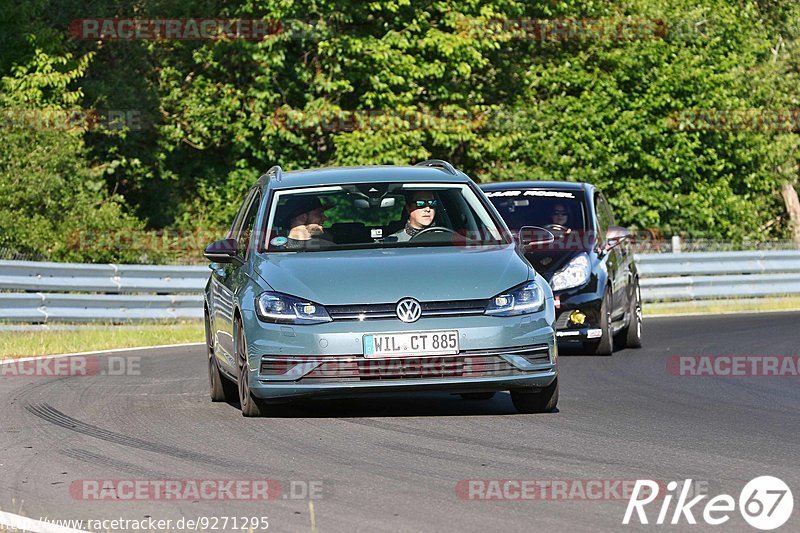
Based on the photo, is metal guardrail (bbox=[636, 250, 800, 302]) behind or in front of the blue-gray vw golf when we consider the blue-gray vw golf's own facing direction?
behind

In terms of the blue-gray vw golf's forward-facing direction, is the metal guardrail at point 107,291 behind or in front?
behind

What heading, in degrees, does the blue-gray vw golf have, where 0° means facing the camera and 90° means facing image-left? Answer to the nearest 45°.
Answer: approximately 0°

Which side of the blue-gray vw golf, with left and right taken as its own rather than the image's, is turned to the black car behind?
back
